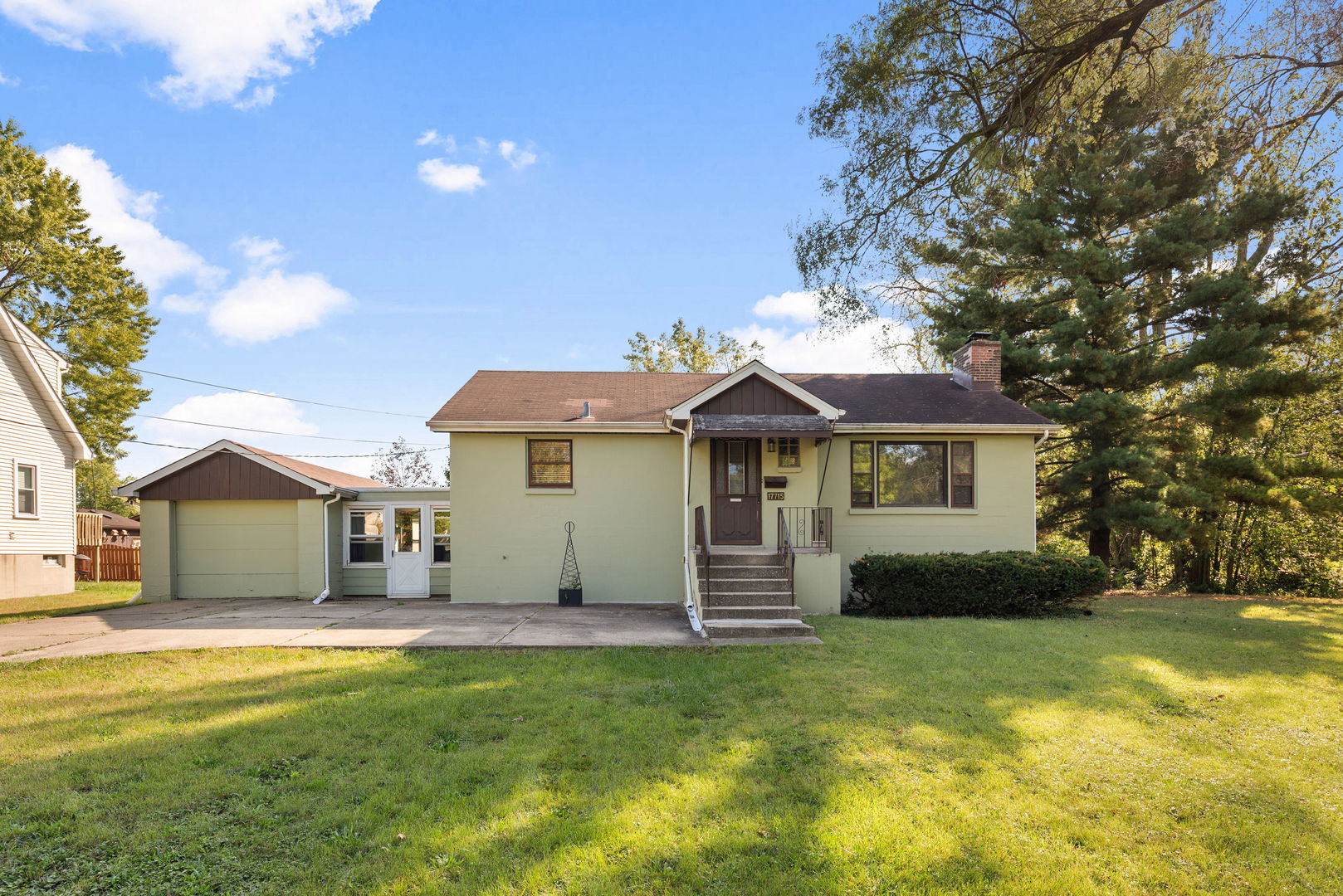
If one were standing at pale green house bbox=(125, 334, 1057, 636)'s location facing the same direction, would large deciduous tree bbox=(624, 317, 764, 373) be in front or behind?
behind

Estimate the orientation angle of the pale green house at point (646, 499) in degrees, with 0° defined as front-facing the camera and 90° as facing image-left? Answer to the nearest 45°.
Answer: approximately 0°

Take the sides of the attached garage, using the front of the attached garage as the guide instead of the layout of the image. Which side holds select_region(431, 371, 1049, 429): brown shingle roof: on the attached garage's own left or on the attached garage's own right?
on the attached garage's own left

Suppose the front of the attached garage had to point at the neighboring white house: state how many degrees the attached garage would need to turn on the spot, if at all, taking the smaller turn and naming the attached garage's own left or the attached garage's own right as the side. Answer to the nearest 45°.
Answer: approximately 135° to the attached garage's own right

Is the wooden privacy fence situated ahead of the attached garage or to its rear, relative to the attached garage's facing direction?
to the rear

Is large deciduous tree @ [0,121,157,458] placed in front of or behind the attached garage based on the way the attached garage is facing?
behind

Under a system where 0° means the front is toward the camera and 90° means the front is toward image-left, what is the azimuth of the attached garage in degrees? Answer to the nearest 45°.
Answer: approximately 0°

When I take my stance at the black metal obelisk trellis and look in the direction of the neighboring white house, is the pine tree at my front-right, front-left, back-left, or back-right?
back-right
